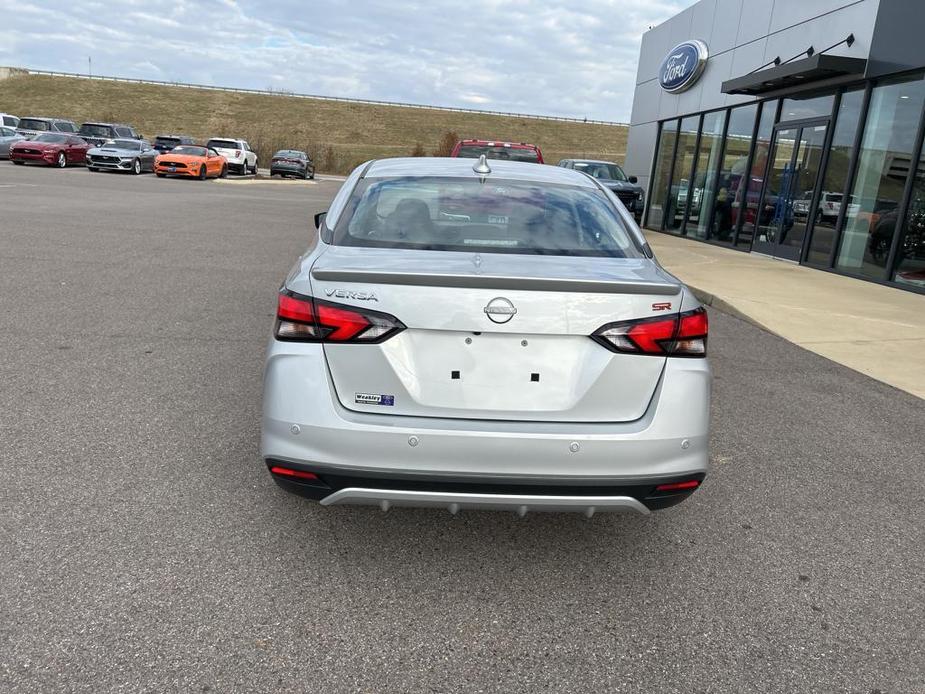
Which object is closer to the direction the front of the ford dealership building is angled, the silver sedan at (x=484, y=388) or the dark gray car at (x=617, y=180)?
the silver sedan

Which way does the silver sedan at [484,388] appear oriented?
away from the camera

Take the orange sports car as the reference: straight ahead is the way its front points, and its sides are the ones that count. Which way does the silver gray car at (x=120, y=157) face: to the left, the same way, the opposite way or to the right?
the same way

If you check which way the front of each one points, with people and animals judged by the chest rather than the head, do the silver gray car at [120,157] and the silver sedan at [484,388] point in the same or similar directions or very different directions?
very different directions

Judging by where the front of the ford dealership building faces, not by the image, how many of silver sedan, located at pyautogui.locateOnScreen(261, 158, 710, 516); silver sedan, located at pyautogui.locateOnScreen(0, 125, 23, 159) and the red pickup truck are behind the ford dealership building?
0

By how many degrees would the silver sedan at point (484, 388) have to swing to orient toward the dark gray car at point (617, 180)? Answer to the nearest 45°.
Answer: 0° — it already faces it

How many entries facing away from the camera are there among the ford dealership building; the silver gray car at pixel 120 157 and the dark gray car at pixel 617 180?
0

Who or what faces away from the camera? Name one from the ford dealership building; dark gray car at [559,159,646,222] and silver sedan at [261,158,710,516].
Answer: the silver sedan

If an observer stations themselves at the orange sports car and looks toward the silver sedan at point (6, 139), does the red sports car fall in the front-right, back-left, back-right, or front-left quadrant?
front-left

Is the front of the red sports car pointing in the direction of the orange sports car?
no

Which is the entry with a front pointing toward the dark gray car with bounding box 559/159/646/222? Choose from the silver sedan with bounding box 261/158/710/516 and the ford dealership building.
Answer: the silver sedan

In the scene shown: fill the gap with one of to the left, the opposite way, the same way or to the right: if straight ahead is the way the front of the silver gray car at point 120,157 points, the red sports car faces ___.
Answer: the same way

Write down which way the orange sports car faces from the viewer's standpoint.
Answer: facing the viewer and to the left of the viewer

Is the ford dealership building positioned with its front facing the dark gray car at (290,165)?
no

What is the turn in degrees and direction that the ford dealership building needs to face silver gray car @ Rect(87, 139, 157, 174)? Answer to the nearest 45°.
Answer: approximately 45° to its right

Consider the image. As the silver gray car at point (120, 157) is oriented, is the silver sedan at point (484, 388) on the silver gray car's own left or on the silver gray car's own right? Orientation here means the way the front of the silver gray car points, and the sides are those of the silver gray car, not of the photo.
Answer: on the silver gray car's own left

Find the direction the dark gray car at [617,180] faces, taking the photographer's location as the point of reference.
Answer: facing the viewer and to the right of the viewer

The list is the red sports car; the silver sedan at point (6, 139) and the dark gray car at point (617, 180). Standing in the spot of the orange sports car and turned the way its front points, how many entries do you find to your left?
1

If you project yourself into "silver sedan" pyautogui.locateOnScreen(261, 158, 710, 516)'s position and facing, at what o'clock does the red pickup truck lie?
The red pickup truck is roughly at 12 o'clock from the silver sedan.
